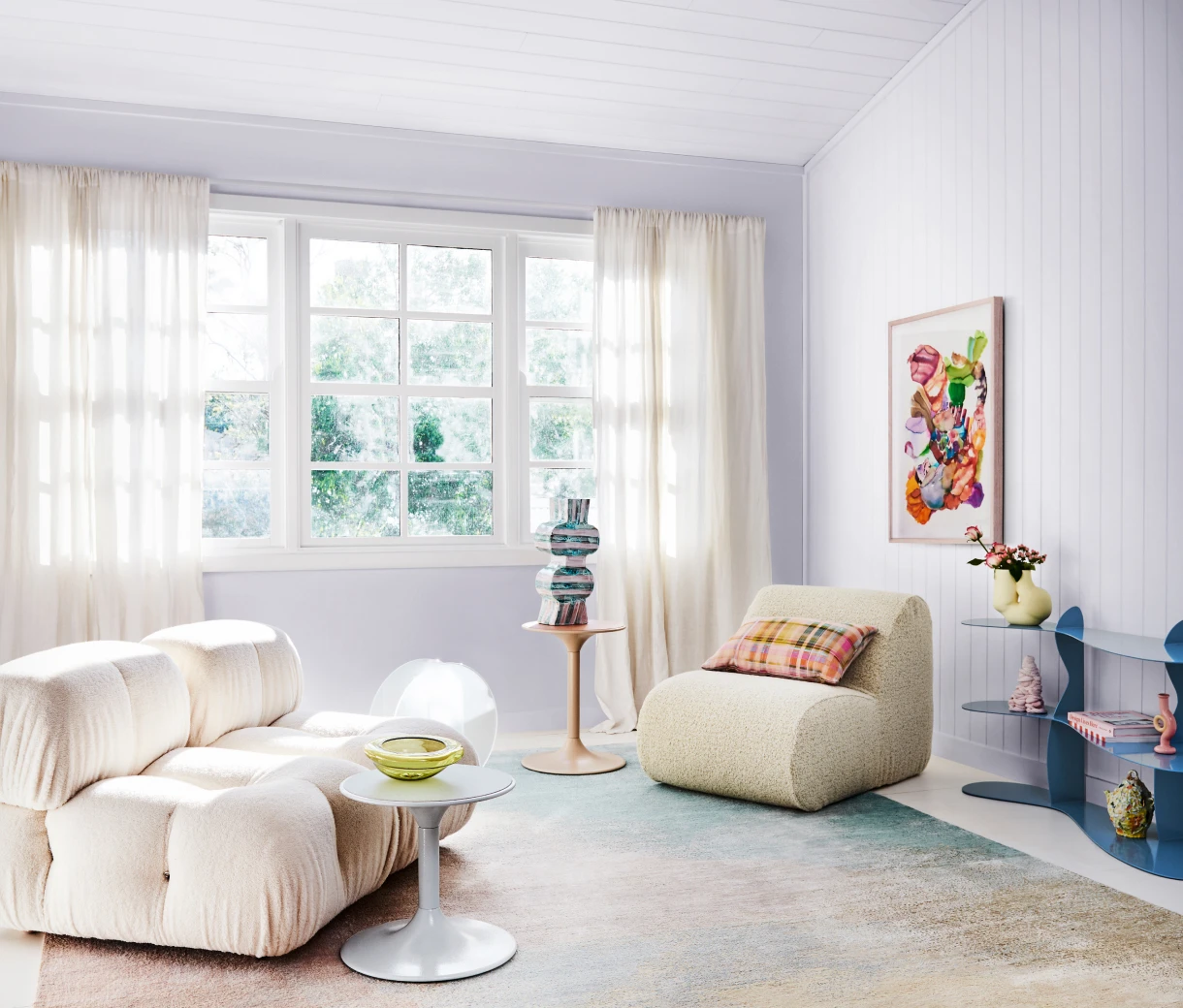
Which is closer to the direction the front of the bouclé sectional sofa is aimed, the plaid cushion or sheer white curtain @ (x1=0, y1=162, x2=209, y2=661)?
the plaid cushion

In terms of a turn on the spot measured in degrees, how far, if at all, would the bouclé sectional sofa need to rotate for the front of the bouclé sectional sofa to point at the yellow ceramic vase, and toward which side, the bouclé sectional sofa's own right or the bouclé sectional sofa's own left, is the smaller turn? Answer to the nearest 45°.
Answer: approximately 45° to the bouclé sectional sofa's own left

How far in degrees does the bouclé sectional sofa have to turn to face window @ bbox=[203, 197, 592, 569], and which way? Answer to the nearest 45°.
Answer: approximately 135° to its left

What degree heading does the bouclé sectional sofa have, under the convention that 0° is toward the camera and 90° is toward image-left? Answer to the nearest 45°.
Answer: approximately 315°

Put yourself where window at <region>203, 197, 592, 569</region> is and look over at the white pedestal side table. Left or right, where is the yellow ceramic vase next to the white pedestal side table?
left

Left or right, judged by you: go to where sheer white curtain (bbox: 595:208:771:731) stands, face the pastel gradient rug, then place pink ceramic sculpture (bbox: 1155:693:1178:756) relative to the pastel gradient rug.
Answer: left

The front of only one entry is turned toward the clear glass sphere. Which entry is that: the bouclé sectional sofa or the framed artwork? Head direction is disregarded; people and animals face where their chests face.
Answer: the framed artwork

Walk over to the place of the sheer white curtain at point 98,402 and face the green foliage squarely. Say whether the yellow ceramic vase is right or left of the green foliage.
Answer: right
